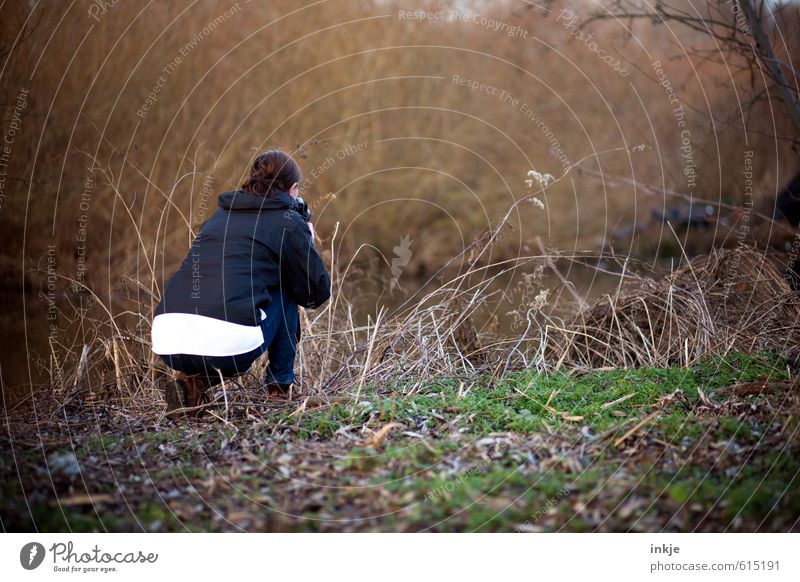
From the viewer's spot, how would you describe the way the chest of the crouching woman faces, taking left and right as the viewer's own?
facing away from the viewer and to the right of the viewer

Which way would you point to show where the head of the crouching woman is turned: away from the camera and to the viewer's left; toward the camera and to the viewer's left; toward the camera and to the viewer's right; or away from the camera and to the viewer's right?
away from the camera and to the viewer's right

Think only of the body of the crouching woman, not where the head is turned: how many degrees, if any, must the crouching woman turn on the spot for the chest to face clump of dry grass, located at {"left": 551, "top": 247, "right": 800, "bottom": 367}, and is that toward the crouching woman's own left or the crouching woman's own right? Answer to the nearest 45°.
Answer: approximately 45° to the crouching woman's own right
